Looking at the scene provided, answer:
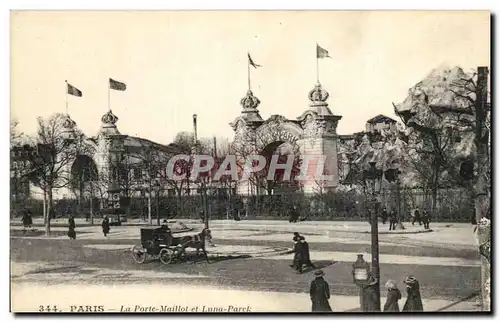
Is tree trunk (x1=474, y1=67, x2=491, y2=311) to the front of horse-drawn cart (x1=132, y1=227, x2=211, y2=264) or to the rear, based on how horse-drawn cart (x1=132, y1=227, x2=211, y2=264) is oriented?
to the front

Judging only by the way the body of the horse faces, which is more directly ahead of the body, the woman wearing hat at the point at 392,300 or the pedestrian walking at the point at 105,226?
the woman wearing hat

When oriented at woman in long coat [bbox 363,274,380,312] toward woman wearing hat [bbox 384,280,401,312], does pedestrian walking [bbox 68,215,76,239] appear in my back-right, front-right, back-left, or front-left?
back-left

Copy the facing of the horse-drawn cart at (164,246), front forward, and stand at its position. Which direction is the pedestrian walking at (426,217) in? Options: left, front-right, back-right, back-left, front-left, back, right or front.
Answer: front

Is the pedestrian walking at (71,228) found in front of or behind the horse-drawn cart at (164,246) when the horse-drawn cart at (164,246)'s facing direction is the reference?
behind

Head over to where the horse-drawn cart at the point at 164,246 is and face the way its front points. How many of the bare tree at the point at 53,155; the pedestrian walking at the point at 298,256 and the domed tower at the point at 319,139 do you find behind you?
1

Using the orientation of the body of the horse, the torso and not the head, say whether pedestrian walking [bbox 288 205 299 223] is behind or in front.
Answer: in front

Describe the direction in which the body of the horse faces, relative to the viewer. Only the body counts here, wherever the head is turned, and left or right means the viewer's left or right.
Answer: facing to the right of the viewer

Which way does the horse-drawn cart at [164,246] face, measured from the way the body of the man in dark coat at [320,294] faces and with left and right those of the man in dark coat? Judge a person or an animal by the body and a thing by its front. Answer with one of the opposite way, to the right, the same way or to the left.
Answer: to the right

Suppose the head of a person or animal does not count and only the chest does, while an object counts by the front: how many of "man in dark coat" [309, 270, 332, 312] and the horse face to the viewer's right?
1

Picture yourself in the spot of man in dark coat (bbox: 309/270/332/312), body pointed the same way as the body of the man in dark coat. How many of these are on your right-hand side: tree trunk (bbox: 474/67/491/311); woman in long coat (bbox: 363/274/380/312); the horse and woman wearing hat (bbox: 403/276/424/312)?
3

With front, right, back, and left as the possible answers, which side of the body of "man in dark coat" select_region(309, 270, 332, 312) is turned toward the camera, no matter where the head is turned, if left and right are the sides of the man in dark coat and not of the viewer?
back

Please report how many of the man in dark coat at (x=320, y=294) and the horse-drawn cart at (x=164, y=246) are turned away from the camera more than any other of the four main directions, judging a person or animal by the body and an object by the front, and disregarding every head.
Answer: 1

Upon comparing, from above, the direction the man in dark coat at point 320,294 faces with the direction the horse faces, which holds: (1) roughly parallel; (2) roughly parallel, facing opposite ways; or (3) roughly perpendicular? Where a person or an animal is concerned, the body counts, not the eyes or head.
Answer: roughly perpendicular

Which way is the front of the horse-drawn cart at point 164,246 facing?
to the viewer's right
